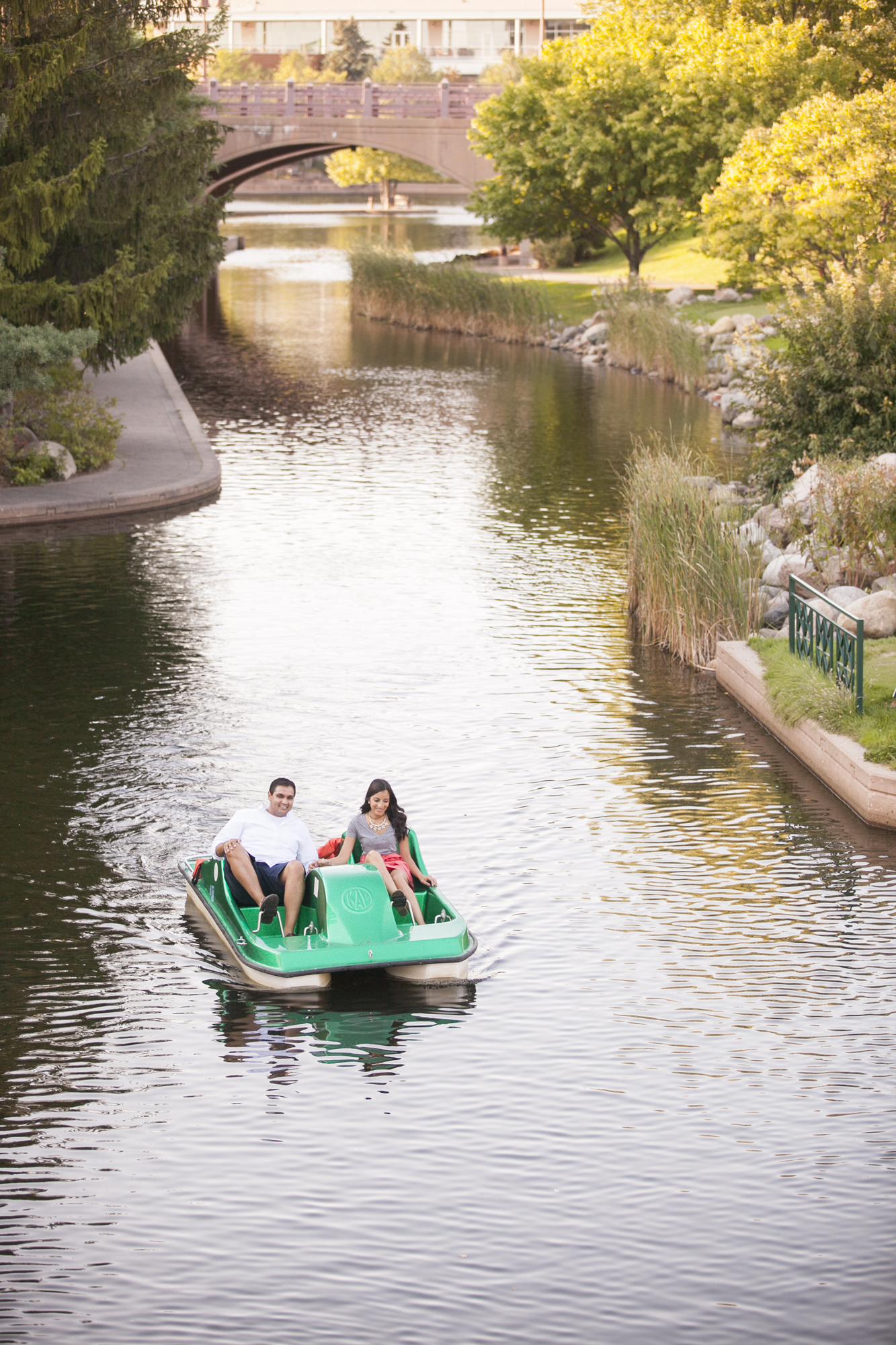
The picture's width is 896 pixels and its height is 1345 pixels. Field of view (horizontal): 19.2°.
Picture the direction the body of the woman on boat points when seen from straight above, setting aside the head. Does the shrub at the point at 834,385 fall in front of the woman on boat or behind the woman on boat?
behind

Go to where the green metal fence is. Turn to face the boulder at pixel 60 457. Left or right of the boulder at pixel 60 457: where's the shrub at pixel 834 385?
right

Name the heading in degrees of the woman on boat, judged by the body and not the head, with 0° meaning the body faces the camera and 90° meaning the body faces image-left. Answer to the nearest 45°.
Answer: approximately 0°

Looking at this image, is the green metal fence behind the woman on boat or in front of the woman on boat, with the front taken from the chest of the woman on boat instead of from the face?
behind

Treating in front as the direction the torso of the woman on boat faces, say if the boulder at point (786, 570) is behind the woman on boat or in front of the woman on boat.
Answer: behind

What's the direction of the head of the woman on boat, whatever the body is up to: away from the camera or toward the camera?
toward the camera

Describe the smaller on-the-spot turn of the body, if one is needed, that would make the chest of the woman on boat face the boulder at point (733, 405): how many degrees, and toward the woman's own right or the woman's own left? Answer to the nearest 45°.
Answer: approximately 180°
